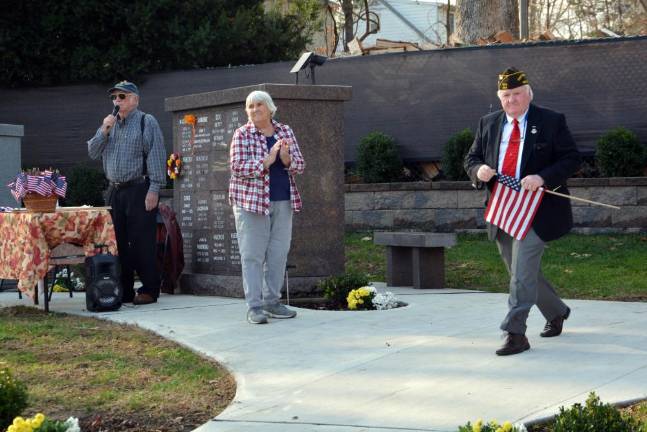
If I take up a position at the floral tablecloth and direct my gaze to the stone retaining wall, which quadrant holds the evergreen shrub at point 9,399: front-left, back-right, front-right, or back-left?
back-right

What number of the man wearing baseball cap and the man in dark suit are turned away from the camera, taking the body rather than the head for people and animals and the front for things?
0

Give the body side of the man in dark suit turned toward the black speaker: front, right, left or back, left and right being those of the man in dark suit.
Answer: right

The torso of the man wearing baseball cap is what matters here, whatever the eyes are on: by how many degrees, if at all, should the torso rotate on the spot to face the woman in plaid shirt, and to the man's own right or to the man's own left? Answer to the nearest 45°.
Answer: approximately 90° to the man's own left

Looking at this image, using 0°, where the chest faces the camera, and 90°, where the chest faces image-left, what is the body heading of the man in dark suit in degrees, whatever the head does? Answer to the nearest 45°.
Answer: approximately 45°

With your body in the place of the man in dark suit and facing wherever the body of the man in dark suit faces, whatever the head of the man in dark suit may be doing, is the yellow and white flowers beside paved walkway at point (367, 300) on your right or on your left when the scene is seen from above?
on your right

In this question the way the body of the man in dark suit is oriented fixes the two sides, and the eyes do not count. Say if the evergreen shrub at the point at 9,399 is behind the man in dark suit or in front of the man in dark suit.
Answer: in front

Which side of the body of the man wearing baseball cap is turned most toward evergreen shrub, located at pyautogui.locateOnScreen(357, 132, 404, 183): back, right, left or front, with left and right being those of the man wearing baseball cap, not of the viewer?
back

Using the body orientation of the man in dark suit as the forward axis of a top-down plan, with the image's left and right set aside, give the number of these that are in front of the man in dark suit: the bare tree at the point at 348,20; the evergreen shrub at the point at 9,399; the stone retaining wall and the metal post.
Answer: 1

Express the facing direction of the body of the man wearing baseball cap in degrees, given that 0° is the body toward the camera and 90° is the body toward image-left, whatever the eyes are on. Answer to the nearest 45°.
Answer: approximately 45°

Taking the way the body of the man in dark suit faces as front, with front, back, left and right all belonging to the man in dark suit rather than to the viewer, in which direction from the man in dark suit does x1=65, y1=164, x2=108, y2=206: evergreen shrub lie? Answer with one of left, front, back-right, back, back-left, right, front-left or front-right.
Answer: right

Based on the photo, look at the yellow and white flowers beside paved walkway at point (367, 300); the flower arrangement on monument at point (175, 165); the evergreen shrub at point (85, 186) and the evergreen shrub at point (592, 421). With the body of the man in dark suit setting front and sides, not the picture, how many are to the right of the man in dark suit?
3

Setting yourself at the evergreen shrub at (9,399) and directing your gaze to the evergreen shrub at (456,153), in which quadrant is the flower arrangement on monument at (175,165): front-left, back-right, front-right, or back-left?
front-left

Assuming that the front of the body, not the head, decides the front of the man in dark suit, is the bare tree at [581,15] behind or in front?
behind
